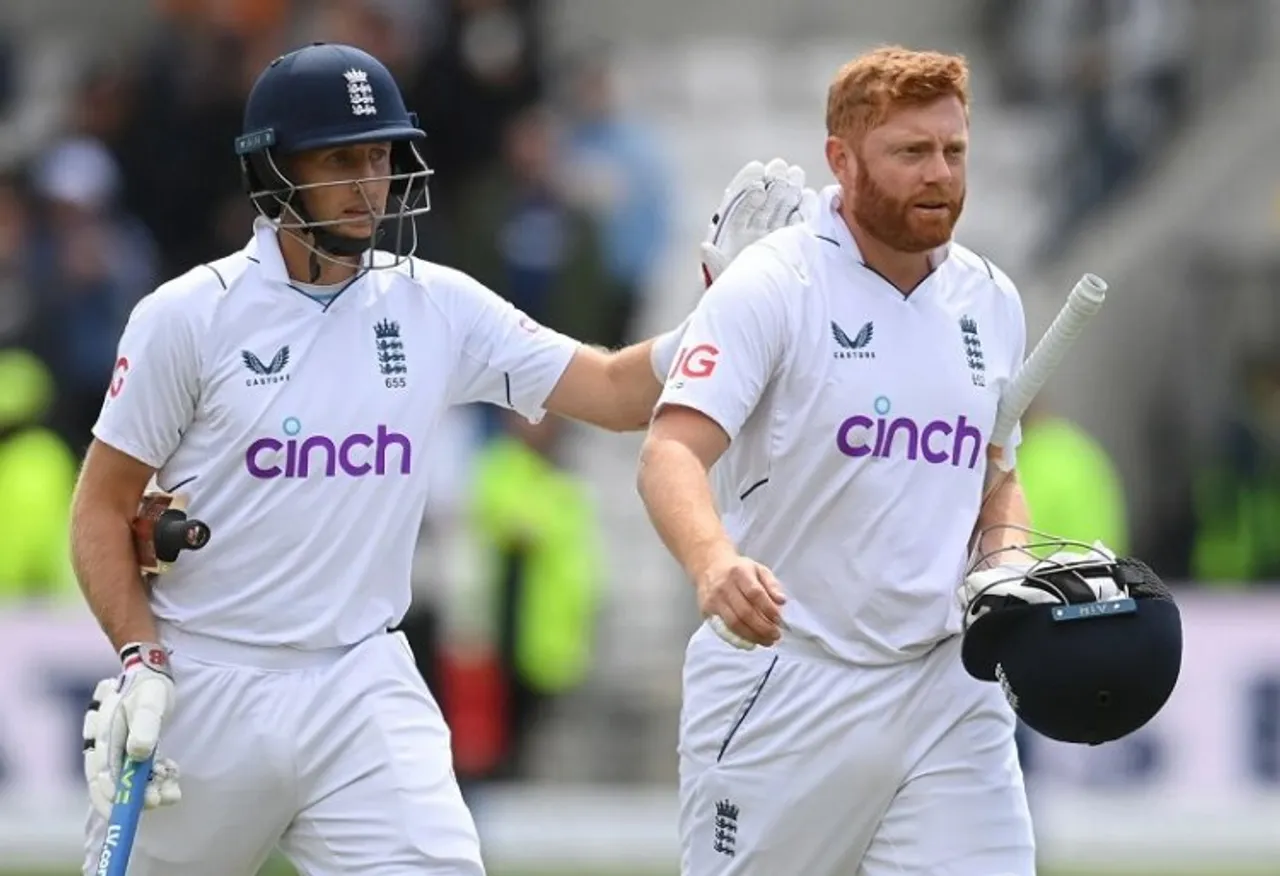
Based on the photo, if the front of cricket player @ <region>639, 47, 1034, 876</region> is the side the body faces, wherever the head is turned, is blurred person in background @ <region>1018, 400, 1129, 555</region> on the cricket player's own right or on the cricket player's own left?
on the cricket player's own left

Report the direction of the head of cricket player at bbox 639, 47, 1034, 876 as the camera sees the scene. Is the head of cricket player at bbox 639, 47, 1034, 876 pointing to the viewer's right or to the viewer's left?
to the viewer's right

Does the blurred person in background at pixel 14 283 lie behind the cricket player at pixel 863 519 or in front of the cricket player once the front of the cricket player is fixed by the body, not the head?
behind

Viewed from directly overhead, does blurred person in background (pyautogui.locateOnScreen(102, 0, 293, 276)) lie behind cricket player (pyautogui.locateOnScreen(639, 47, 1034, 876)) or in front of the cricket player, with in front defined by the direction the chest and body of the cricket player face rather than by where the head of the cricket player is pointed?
behind

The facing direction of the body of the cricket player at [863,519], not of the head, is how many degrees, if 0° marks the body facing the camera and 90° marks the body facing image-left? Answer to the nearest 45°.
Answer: approximately 315°

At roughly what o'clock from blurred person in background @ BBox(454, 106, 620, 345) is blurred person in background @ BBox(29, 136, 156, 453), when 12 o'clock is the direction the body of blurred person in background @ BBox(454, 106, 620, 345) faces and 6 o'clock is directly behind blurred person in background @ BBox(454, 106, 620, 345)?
blurred person in background @ BBox(29, 136, 156, 453) is roughly at 3 o'clock from blurred person in background @ BBox(454, 106, 620, 345).

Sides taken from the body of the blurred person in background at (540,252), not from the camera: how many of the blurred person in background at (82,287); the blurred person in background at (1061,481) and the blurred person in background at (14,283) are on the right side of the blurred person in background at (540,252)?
2

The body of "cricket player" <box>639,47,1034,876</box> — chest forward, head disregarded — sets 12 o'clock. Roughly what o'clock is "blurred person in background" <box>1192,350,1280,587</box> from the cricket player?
The blurred person in background is roughly at 8 o'clock from the cricket player.

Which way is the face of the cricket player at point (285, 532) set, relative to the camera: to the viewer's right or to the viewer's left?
to the viewer's right
